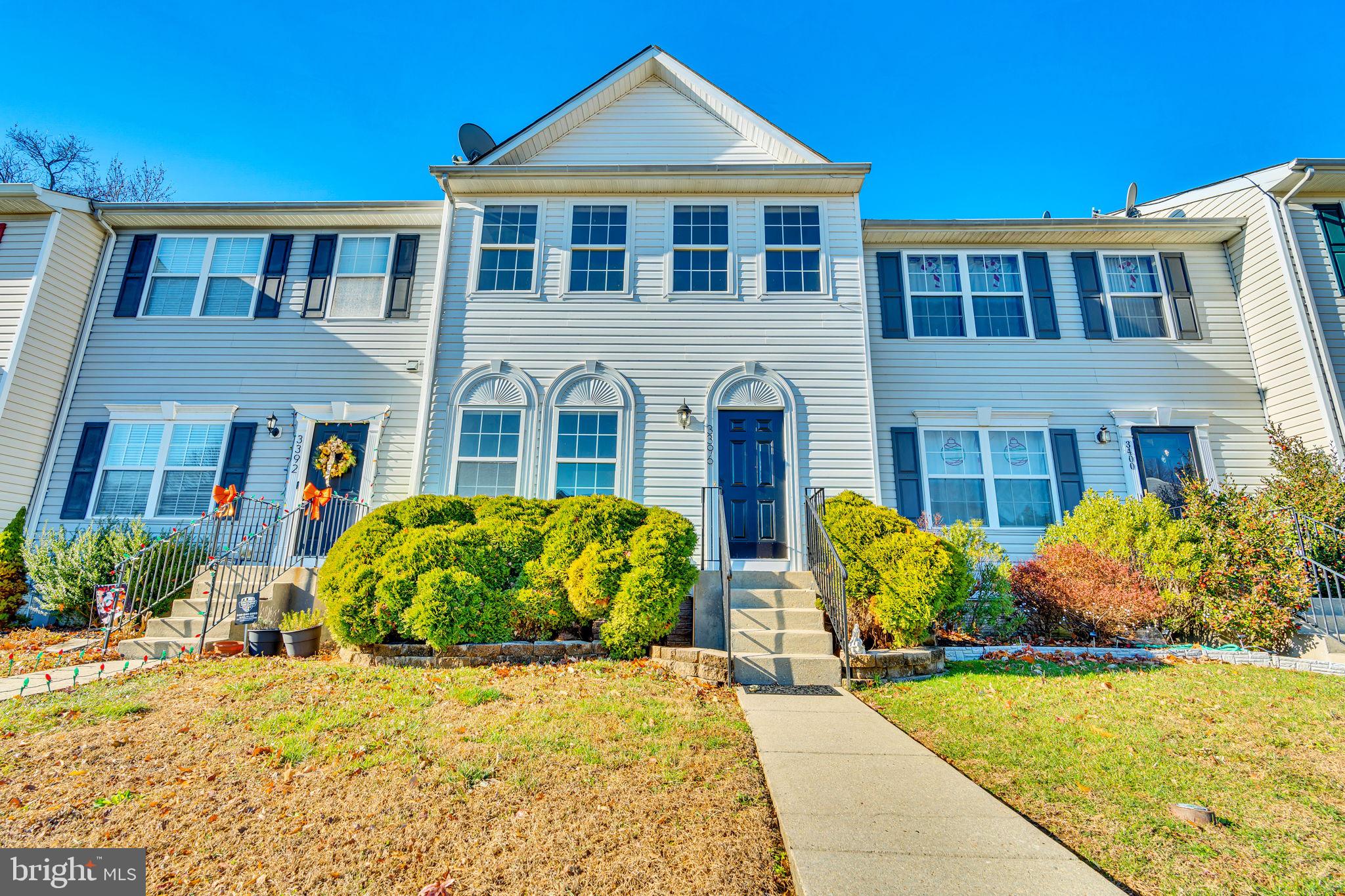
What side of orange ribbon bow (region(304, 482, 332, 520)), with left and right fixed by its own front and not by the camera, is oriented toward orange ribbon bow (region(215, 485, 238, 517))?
right

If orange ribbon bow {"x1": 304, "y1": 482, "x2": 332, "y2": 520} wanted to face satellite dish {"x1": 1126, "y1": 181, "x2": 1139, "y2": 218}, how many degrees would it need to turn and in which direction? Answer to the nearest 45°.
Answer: approximately 45° to its left

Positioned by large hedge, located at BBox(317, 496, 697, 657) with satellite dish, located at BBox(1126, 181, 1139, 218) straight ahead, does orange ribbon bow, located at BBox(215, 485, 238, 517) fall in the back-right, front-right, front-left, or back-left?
back-left

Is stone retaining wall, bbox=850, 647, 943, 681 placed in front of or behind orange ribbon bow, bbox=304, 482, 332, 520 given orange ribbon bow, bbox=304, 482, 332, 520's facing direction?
in front

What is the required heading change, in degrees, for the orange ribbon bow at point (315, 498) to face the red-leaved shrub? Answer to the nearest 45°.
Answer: approximately 45° to its left

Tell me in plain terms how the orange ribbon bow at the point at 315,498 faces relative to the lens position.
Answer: facing the viewer

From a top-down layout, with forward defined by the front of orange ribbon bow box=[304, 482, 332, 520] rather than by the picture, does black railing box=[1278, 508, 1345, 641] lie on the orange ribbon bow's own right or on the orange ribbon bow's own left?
on the orange ribbon bow's own left
